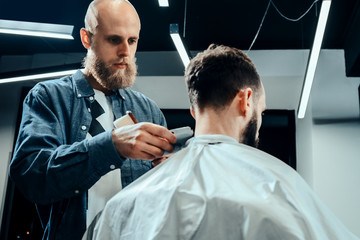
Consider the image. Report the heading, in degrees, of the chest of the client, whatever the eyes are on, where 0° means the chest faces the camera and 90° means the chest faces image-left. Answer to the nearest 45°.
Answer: approximately 225°

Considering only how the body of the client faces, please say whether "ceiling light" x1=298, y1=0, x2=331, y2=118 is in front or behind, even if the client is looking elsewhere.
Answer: in front

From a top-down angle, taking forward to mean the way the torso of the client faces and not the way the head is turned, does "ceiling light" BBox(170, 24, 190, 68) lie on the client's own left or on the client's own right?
on the client's own left

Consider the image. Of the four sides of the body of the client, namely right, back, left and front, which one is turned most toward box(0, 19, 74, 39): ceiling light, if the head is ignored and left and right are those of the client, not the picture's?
left

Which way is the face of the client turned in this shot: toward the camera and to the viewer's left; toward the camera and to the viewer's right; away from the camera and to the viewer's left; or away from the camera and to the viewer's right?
away from the camera and to the viewer's right
